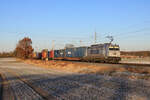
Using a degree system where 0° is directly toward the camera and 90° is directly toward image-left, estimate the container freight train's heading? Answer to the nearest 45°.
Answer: approximately 315°
